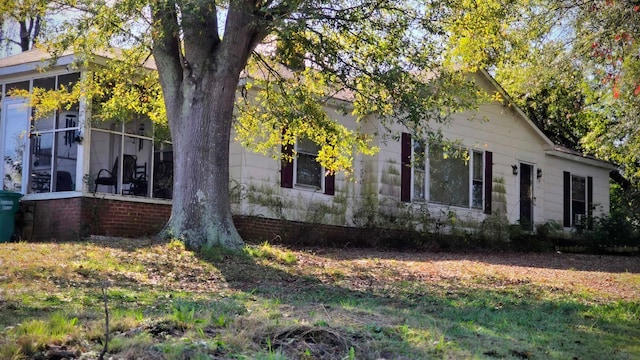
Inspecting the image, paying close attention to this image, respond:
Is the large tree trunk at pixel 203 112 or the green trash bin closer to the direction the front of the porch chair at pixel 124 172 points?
the green trash bin

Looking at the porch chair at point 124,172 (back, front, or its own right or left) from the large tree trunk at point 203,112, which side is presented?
left

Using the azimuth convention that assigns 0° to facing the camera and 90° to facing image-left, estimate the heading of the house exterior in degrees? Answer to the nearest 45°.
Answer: approximately 315°

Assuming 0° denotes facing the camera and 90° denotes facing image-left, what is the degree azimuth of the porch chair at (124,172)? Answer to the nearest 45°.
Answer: approximately 90°
